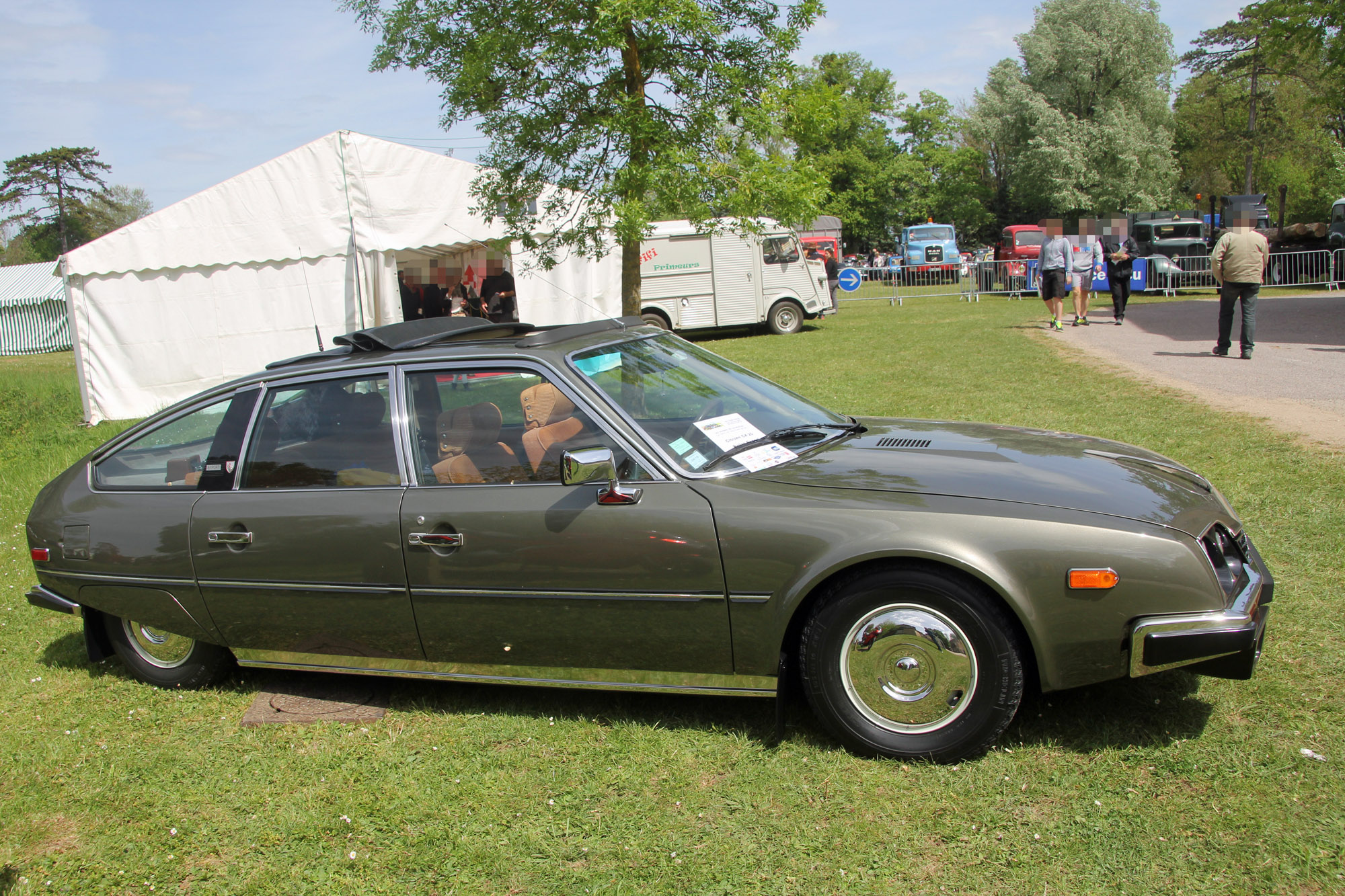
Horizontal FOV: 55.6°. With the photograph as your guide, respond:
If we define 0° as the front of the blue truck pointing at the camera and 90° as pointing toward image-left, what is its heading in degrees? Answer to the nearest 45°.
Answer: approximately 0°

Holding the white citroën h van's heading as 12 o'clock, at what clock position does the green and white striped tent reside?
The green and white striped tent is roughly at 7 o'clock from the white citroën h van.

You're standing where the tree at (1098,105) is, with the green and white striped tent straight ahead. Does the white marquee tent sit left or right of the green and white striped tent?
left

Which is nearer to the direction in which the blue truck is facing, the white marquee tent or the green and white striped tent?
the white marquee tent

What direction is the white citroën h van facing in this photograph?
to the viewer's right

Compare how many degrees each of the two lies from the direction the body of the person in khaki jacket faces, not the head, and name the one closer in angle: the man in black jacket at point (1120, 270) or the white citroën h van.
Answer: the man in black jacket

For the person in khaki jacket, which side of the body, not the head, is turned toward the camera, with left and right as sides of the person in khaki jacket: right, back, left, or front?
back

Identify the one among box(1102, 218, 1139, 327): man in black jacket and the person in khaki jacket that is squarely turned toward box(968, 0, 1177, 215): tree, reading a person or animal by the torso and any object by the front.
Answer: the person in khaki jacket
